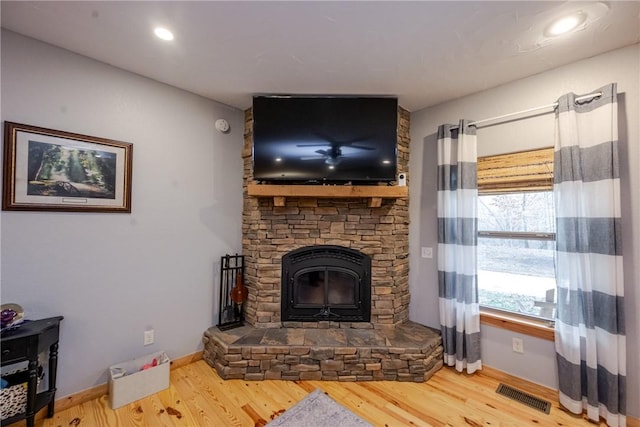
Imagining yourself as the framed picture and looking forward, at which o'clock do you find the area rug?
The area rug is roughly at 12 o'clock from the framed picture.

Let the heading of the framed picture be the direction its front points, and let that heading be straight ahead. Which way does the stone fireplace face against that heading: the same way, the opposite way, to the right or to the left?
to the right

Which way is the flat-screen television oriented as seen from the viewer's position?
toward the camera

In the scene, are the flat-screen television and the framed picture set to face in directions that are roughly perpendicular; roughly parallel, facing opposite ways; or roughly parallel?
roughly perpendicular

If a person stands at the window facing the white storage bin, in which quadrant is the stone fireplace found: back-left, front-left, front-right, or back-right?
front-right

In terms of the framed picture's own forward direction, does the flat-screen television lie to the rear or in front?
in front

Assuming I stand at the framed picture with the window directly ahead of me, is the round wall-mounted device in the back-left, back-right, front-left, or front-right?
front-left

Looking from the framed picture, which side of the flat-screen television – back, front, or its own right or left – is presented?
right

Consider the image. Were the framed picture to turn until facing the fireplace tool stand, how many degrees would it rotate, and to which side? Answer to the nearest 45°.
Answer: approximately 45° to its left

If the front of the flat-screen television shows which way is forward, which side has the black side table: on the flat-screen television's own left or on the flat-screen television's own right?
on the flat-screen television's own right

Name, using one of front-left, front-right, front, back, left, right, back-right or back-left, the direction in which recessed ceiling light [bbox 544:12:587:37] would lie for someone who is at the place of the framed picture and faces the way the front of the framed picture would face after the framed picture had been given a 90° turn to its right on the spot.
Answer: left

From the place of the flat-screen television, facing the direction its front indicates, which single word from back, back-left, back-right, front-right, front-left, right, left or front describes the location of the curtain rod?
left

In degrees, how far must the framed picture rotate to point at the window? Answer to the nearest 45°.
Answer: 0° — it already faces it

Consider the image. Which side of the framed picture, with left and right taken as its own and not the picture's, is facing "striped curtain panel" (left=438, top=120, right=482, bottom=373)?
front

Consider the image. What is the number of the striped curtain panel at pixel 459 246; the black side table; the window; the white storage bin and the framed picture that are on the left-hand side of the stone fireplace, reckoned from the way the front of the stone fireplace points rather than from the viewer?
2

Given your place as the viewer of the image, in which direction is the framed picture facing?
facing the viewer and to the right of the viewer

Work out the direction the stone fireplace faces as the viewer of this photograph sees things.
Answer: facing the viewer
